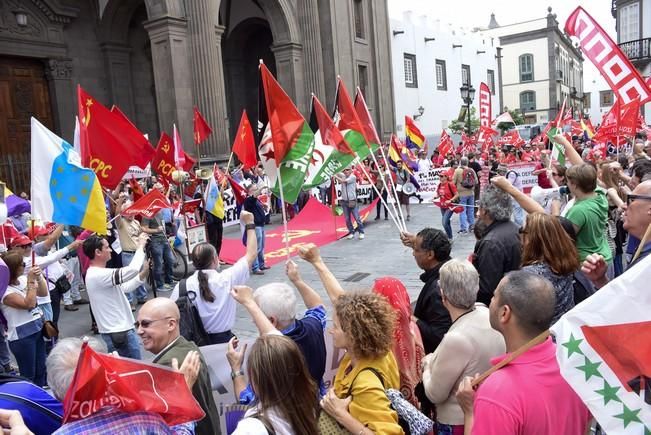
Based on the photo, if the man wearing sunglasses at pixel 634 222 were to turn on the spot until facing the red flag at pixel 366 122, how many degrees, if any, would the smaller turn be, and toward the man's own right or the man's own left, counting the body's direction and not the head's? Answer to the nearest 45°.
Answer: approximately 45° to the man's own right

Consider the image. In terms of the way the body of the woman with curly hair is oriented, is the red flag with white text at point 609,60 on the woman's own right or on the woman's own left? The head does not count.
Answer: on the woman's own right

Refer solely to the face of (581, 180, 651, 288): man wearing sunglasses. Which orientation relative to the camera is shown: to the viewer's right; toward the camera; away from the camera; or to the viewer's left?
to the viewer's left

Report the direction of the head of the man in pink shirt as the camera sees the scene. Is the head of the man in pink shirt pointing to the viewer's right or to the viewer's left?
to the viewer's left

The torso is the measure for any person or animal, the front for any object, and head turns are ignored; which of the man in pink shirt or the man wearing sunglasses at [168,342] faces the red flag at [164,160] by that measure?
the man in pink shirt

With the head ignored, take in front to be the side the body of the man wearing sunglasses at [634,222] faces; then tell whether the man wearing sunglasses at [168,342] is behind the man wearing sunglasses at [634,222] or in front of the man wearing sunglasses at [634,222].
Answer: in front

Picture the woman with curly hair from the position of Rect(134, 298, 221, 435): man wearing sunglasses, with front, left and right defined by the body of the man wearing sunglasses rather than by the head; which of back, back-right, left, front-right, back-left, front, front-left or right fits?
back-left

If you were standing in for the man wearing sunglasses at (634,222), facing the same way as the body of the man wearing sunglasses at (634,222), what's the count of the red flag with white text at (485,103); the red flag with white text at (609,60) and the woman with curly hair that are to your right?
2

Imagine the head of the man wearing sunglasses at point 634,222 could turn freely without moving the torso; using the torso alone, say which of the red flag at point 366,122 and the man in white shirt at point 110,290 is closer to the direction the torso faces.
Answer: the man in white shirt

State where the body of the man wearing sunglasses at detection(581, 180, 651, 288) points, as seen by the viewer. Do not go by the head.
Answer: to the viewer's left
